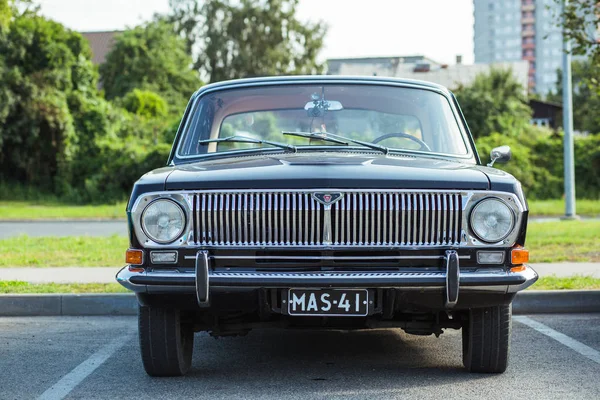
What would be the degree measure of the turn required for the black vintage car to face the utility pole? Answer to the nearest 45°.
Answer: approximately 180°

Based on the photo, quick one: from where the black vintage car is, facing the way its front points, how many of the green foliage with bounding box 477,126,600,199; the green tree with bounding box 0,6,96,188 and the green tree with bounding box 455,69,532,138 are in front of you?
0

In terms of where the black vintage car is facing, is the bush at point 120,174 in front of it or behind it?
behind

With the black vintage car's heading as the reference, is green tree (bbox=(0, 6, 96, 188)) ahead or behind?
behind

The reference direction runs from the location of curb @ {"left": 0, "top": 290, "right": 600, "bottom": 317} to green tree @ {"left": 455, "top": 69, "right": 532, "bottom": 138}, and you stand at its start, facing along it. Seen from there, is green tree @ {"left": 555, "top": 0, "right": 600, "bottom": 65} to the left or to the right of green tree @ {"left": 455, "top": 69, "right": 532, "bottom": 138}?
right

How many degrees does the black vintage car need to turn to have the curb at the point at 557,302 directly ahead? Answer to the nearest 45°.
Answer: approximately 135° to its left

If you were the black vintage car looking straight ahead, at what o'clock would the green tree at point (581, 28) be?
The green tree is roughly at 7 o'clock from the black vintage car.

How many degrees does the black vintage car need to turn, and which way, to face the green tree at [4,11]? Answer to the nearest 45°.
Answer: approximately 135° to its right

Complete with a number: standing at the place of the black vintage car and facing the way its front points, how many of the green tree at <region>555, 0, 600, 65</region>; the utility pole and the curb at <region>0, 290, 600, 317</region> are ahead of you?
0

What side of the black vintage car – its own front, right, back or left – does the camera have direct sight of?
front

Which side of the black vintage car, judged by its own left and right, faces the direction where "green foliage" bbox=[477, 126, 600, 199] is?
back

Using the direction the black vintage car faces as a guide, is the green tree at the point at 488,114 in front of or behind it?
behind

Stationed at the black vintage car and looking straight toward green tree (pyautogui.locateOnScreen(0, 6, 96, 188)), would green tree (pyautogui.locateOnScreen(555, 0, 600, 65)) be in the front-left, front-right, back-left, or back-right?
front-right
